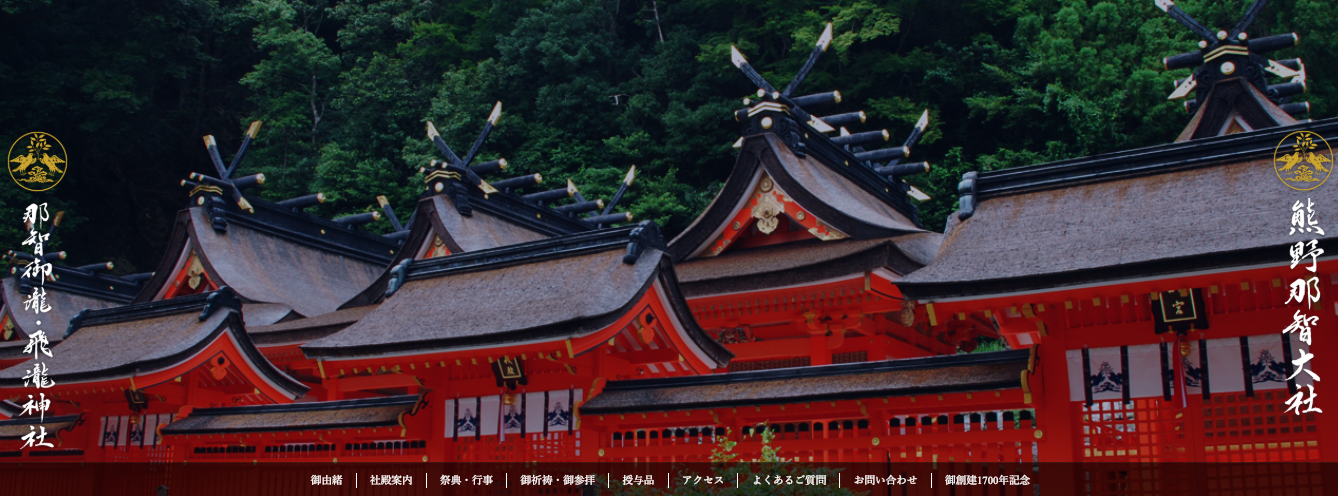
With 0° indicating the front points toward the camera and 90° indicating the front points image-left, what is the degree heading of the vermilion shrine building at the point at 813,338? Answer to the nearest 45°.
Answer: approximately 45°
